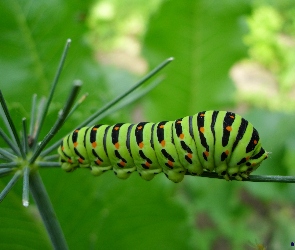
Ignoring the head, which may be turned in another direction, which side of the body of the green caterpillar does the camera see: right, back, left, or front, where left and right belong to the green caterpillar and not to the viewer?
right
